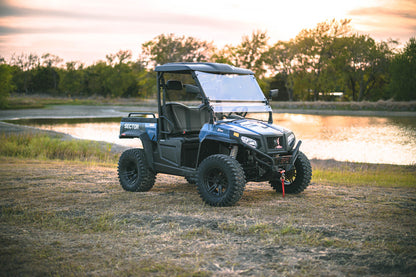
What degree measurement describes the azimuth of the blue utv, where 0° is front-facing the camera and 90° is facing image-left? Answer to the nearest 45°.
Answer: approximately 315°

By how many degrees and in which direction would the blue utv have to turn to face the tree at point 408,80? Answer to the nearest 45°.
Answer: approximately 90° to its left
